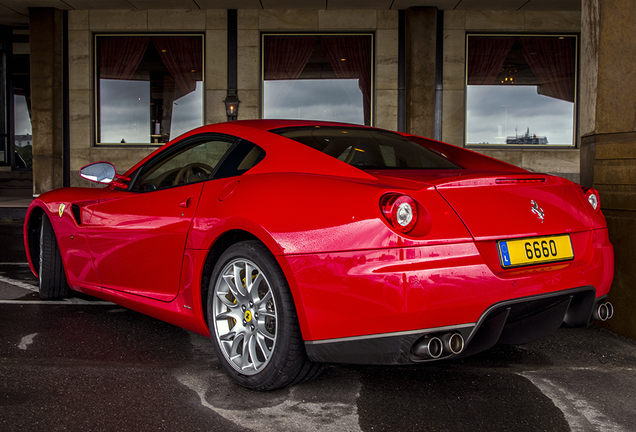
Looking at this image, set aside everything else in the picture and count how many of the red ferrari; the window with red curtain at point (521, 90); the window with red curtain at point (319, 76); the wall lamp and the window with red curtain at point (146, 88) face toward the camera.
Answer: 4

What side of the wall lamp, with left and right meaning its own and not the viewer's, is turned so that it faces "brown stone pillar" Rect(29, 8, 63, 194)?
right

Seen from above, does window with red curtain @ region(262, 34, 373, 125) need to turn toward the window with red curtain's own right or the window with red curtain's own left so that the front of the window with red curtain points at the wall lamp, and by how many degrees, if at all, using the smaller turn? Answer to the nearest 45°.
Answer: approximately 90° to the window with red curtain's own right

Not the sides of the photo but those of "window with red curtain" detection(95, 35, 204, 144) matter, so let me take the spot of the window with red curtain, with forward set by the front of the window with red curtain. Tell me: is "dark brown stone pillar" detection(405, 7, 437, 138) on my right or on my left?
on my left

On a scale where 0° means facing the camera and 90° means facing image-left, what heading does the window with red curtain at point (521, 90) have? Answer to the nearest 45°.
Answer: approximately 0°

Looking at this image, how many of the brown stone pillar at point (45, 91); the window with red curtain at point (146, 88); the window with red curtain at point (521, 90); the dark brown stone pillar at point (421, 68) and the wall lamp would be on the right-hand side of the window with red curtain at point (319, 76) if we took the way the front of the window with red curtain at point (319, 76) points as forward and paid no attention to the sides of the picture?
3

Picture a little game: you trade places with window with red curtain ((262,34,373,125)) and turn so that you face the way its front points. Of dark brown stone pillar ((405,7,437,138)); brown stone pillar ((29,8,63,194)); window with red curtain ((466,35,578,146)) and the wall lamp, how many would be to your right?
2

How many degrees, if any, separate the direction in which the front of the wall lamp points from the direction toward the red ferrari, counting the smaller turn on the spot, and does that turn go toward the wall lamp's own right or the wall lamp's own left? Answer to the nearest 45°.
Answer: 0° — it already faces it

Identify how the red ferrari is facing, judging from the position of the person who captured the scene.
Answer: facing away from the viewer and to the left of the viewer

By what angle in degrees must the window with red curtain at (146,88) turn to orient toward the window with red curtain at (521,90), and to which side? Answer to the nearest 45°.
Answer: approximately 90° to its left

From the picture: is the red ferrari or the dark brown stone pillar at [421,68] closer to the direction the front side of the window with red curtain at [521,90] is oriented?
the red ferrari
